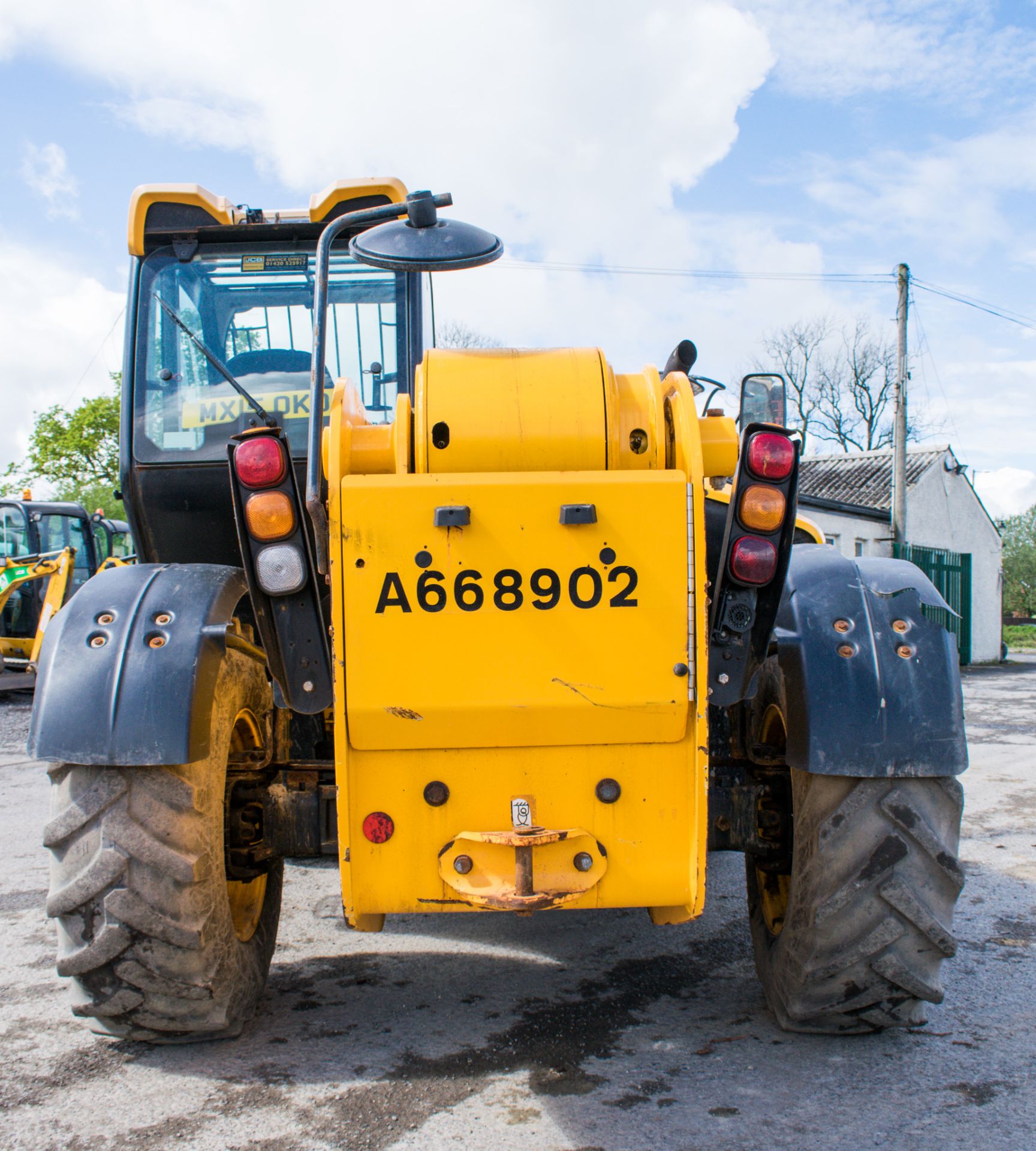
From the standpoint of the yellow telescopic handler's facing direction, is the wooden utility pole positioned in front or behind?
in front

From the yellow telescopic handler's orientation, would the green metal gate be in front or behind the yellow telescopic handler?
in front

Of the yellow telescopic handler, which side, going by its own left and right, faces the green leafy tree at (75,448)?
front

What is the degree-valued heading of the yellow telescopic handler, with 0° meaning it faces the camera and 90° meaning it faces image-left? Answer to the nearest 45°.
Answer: approximately 180°

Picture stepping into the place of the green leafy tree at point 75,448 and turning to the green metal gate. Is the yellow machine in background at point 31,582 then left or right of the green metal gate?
right

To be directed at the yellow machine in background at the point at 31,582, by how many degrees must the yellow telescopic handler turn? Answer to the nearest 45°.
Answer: approximately 45° to its left
